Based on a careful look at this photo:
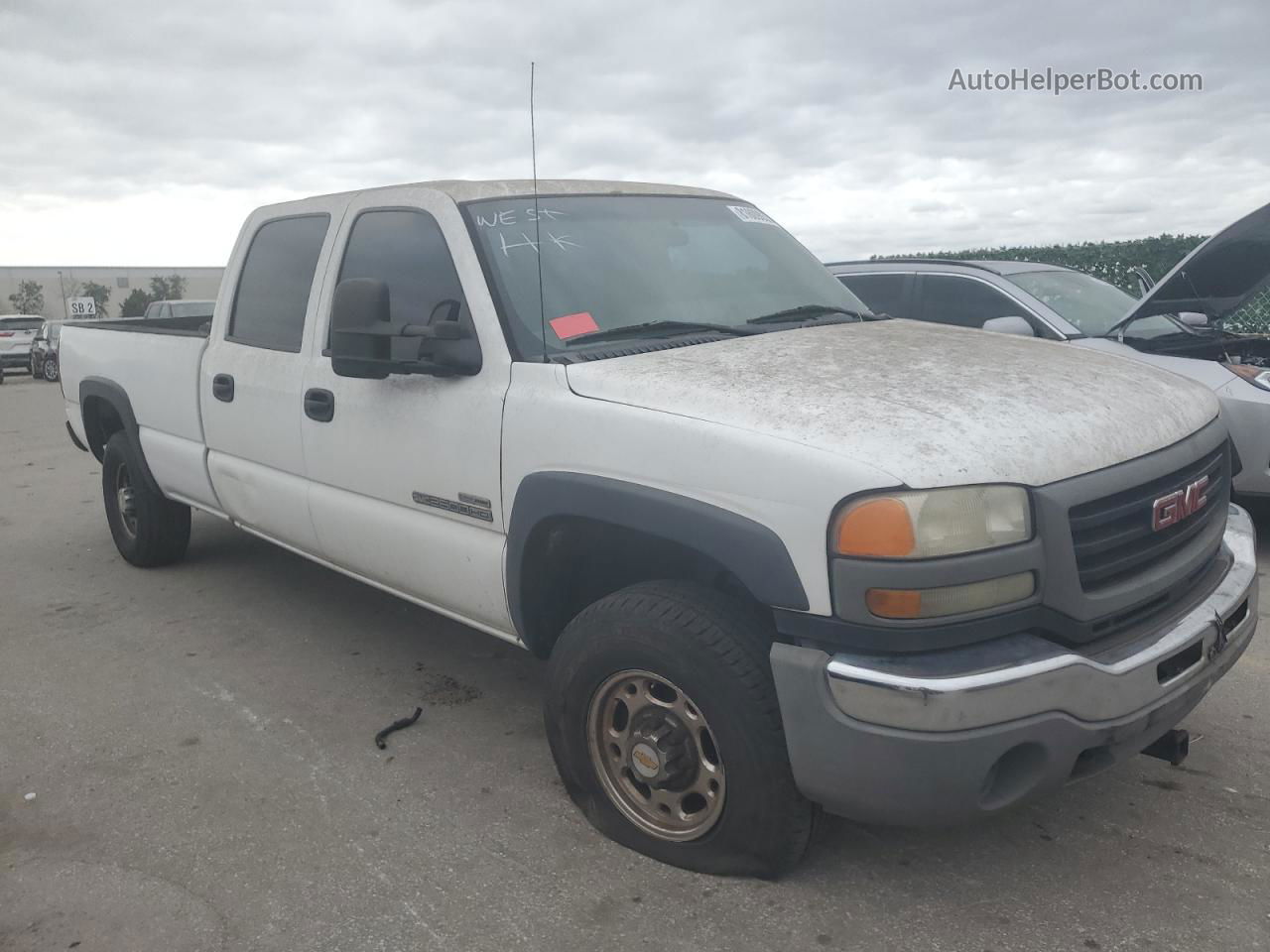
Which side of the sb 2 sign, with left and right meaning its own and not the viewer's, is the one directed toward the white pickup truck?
front

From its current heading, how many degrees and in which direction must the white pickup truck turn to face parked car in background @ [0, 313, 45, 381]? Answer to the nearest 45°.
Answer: approximately 180°

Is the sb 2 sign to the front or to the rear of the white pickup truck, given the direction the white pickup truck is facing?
to the rear

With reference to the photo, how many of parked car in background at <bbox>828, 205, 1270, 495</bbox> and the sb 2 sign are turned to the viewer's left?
0

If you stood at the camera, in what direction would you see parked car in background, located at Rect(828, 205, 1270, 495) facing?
facing the viewer and to the right of the viewer

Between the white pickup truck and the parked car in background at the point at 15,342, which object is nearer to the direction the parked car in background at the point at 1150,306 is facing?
the white pickup truck

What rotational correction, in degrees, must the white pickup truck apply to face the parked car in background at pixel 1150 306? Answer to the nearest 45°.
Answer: approximately 90° to its left

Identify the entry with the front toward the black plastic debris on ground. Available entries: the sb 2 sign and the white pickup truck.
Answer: the sb 2 sign

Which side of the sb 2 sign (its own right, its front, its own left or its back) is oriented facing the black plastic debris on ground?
front

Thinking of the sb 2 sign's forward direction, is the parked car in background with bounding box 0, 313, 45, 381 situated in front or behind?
in front

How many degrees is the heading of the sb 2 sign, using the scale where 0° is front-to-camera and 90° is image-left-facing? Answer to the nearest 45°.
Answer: approximately 0°
